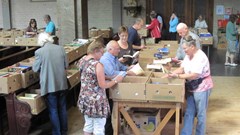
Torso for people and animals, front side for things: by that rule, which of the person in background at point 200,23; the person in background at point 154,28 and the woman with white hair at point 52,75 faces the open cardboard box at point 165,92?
the person in background at point 200,23

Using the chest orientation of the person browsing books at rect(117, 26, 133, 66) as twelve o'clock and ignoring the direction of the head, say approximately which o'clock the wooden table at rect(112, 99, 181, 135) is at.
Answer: The wooden table is roughly at 1 o'clock from the person browsing books.

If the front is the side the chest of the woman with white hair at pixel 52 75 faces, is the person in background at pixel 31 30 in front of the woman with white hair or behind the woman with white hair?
in front

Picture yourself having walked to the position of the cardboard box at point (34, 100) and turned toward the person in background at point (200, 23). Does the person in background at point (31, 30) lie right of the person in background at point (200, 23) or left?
left

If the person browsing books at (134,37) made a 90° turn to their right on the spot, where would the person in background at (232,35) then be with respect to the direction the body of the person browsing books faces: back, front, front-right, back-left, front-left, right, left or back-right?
back-left

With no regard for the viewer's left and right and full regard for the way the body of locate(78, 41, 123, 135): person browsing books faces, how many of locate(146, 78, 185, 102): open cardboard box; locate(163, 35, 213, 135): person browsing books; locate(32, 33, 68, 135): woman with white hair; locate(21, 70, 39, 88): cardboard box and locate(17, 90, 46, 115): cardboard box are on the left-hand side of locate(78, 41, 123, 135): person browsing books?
3

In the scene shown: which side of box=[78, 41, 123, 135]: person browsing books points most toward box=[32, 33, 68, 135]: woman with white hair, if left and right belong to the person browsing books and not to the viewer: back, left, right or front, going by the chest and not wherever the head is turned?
back

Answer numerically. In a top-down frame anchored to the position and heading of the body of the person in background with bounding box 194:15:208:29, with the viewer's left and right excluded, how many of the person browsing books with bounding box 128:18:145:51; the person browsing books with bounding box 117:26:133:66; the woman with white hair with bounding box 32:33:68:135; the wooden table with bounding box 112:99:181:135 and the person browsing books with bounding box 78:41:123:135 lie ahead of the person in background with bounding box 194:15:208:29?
5

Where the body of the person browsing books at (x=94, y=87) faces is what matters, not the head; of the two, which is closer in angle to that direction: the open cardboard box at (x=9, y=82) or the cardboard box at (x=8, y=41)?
the cardboard box

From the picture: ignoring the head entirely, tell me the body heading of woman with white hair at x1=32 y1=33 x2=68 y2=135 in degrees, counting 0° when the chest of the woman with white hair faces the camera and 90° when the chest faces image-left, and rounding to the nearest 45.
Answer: approximately 135°

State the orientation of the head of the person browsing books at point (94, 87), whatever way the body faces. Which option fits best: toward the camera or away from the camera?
away from the camera

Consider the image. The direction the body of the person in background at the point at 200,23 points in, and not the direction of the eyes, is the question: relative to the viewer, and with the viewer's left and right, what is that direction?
facing the viewer

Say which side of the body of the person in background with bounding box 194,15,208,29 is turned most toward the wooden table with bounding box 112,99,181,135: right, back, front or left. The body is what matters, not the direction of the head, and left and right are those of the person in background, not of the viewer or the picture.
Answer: front
